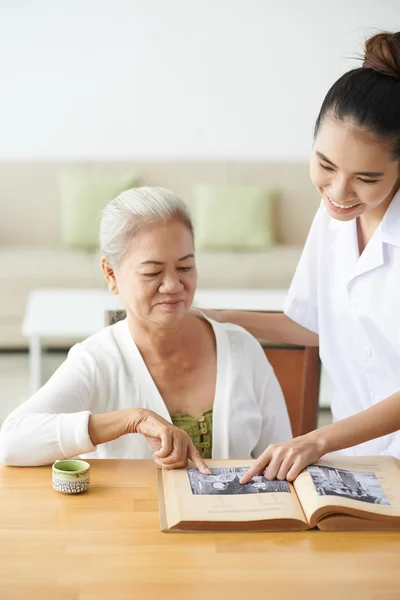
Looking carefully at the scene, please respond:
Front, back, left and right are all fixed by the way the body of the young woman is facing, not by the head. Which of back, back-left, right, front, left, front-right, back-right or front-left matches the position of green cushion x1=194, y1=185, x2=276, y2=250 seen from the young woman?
back-right

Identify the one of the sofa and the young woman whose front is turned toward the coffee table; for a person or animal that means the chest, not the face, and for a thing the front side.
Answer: the sofa

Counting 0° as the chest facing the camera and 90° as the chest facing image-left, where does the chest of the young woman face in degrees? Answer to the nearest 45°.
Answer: approximately 45°
